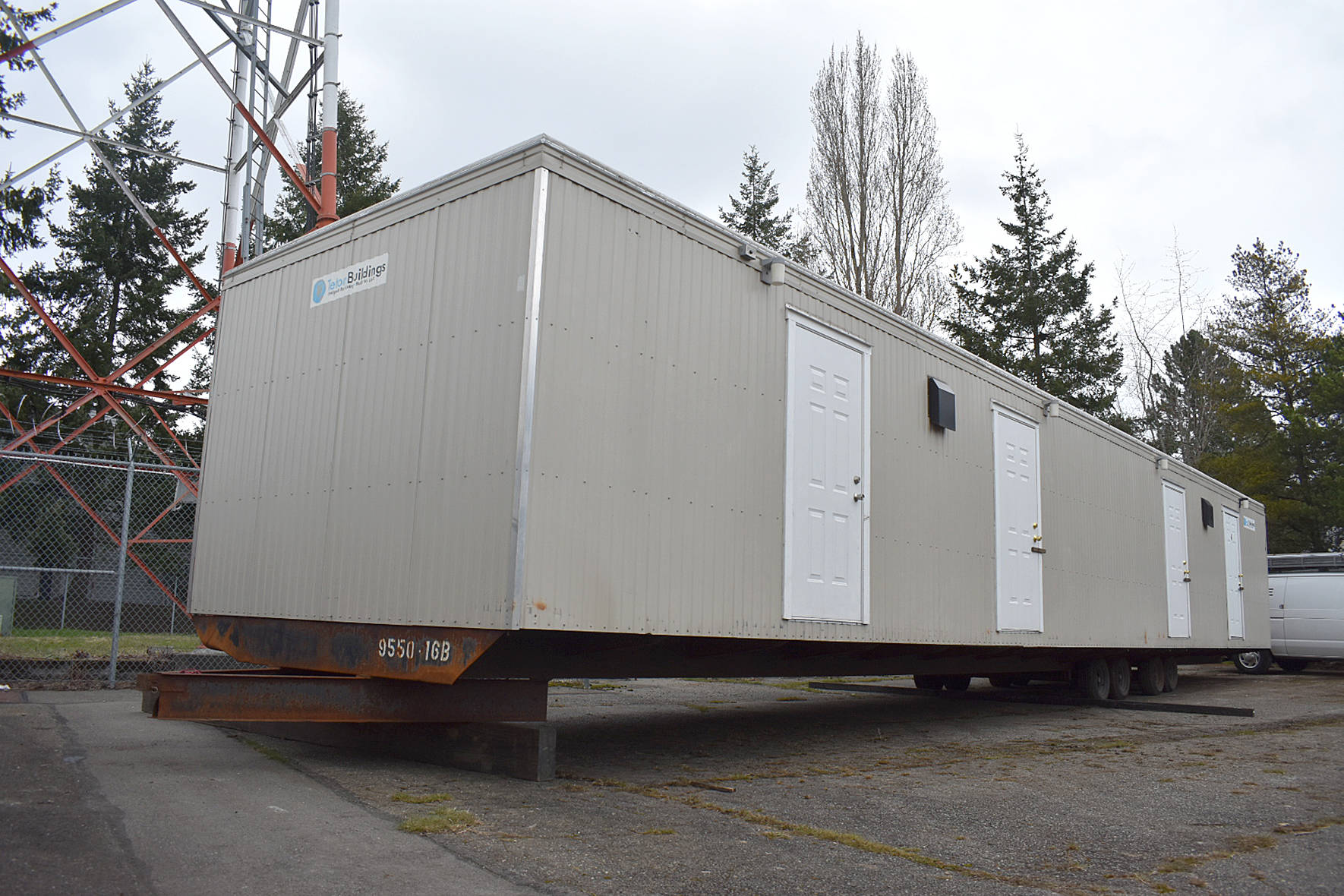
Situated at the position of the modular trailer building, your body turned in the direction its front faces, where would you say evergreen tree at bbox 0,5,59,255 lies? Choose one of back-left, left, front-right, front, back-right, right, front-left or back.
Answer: back

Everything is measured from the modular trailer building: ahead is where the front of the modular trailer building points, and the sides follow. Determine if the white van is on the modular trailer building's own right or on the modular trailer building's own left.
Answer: on the modular trailer building's own left

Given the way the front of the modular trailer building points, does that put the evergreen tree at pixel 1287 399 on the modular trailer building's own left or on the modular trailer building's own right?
on the modular trailer building's own left

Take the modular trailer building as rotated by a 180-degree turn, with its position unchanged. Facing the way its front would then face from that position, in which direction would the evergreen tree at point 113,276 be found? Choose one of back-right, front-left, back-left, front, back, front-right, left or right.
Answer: front

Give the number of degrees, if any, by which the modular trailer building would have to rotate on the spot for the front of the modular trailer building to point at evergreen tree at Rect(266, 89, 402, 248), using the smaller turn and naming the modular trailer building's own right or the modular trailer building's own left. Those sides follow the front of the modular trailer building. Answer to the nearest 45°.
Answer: approximately 180°

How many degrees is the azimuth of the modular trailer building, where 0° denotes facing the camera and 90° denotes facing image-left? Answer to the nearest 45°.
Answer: approximately 315°
